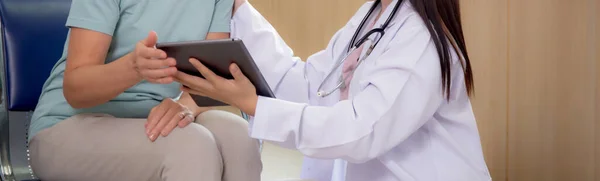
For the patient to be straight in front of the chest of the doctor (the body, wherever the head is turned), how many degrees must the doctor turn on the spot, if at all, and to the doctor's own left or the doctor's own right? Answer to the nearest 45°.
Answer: approximately 45° to the doctor's own right

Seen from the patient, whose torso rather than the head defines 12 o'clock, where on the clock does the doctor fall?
The doctor is roughly at 11 o'clock from the patient.

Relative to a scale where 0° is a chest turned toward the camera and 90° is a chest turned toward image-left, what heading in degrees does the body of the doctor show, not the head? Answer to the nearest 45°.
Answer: approximately 45°

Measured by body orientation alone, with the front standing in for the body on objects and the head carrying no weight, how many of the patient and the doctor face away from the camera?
0

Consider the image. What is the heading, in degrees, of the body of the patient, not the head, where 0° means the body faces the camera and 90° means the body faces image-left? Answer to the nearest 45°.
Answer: approximately 315°
